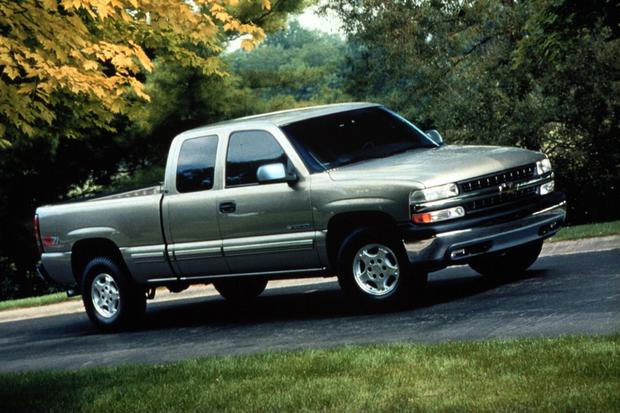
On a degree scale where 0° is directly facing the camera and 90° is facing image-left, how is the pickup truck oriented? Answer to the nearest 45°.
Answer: approximately 315°

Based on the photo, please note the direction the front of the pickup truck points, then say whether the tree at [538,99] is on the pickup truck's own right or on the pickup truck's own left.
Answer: on the pickup truck's own left
